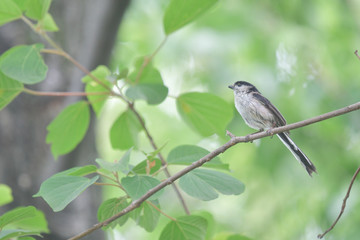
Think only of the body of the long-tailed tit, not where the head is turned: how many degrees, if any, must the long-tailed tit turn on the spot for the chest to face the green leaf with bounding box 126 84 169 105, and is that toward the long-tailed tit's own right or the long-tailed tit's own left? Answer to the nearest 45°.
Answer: approximately 45° to the long-tailed tit's own left

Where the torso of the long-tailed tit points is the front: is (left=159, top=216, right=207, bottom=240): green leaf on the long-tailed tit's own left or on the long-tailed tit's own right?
on the long-tailed tit's own left

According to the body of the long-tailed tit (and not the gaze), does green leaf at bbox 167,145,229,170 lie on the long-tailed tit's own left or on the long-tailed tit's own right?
on the long-tailed tit's own right

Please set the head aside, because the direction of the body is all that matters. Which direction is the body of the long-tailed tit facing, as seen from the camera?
to the viewer's left

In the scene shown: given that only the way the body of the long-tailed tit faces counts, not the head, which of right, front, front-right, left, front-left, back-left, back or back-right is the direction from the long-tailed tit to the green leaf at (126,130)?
front-left
